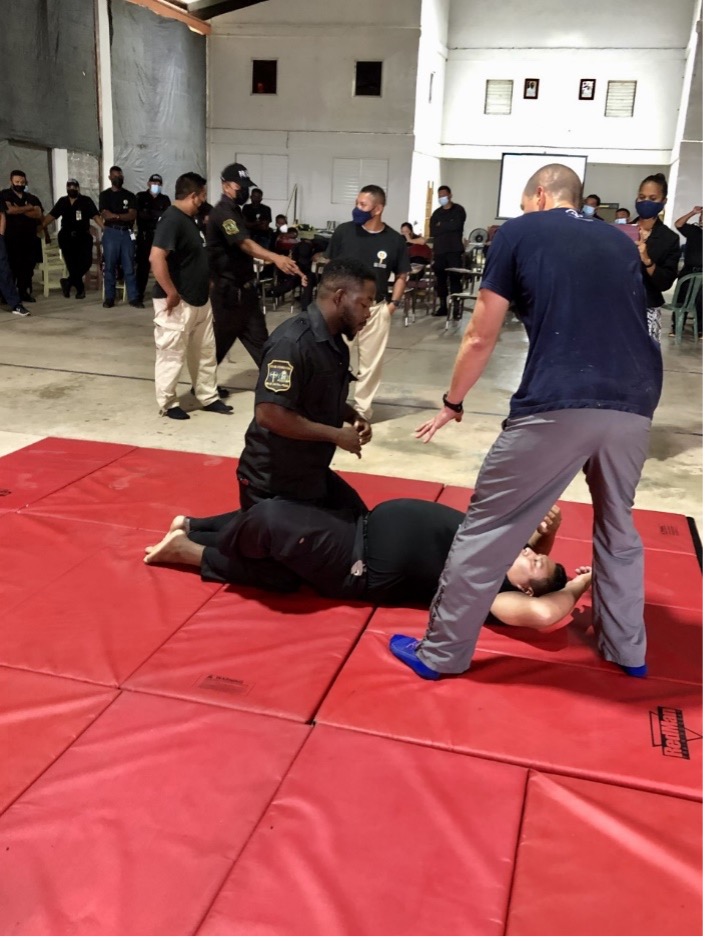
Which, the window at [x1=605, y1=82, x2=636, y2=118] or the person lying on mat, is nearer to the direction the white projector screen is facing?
the person lying on mat

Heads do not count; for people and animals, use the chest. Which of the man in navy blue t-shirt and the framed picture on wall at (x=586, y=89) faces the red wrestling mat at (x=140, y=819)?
the framed picture on wall

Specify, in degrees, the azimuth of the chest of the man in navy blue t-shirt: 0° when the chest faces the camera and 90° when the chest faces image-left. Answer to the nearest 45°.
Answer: approximately 135°

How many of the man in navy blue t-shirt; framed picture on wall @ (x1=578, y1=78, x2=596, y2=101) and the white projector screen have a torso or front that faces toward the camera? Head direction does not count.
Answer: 2

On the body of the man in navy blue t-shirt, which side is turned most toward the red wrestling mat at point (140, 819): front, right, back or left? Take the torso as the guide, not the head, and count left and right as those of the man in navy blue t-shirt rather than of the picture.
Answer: left

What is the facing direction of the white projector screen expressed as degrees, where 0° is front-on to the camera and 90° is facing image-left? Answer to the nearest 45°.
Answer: approximately 0°

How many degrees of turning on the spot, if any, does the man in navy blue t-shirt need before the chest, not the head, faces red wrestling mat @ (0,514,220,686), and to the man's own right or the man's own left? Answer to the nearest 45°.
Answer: approximately 45° to the man's own left
